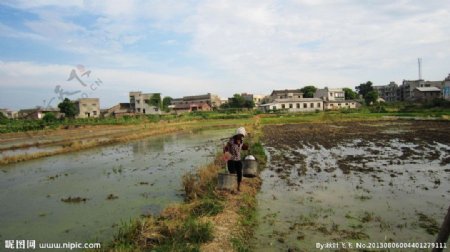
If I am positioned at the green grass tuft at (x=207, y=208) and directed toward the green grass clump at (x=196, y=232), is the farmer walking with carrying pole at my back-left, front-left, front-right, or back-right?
back-left

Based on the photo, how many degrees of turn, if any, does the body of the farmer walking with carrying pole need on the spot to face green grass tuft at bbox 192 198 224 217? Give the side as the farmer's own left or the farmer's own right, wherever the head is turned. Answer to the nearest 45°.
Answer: approximately 45° to the farmer's own right

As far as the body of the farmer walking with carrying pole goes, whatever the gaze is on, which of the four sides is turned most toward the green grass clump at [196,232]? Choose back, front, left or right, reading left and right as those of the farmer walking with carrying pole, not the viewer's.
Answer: front

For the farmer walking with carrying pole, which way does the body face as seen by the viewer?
toward the camera

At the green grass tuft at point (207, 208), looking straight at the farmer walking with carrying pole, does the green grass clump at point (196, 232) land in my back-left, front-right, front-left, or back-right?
back-right
